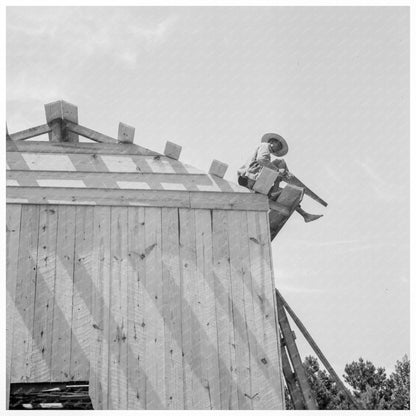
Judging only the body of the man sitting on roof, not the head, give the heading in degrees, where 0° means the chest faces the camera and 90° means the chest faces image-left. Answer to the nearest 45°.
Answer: approximately 270°
